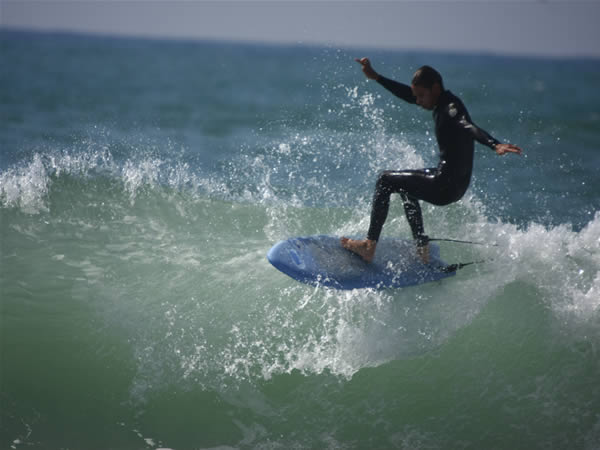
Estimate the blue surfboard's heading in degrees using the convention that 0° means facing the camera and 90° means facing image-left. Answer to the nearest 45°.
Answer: approximately 90°
